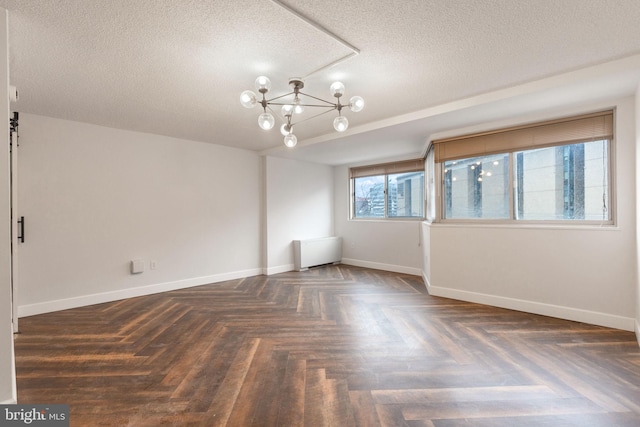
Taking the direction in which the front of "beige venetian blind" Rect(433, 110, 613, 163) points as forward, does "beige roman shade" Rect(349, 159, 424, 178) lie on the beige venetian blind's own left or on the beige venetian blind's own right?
on the beige venetian blind's own right

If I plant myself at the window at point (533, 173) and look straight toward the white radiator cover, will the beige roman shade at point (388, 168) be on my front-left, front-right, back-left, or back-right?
front-right

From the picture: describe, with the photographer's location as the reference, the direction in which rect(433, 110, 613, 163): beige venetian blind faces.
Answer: facing the viewer and to the left of the viewer

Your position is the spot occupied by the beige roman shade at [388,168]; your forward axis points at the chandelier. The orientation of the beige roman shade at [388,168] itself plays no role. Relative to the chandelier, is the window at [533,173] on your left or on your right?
left

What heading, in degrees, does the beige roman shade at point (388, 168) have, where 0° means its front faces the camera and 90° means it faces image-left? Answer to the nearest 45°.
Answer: approximately 45°

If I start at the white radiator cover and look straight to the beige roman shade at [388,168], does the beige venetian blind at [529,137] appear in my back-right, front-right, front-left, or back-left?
front-right

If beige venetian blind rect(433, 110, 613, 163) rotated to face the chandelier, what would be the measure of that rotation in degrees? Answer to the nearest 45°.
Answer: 0° — it already faces it

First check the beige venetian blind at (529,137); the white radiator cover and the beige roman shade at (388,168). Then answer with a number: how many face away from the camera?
0

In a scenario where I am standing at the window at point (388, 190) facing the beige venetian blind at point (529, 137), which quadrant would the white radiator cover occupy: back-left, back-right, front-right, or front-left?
back-right

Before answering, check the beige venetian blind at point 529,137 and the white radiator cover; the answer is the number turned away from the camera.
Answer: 0

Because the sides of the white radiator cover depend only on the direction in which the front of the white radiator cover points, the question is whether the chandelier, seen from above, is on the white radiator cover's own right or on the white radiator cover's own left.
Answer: on the white radiator cover's own right

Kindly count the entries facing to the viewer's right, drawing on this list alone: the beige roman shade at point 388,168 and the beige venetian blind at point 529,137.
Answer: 0

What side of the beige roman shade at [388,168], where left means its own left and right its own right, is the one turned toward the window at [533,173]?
left
